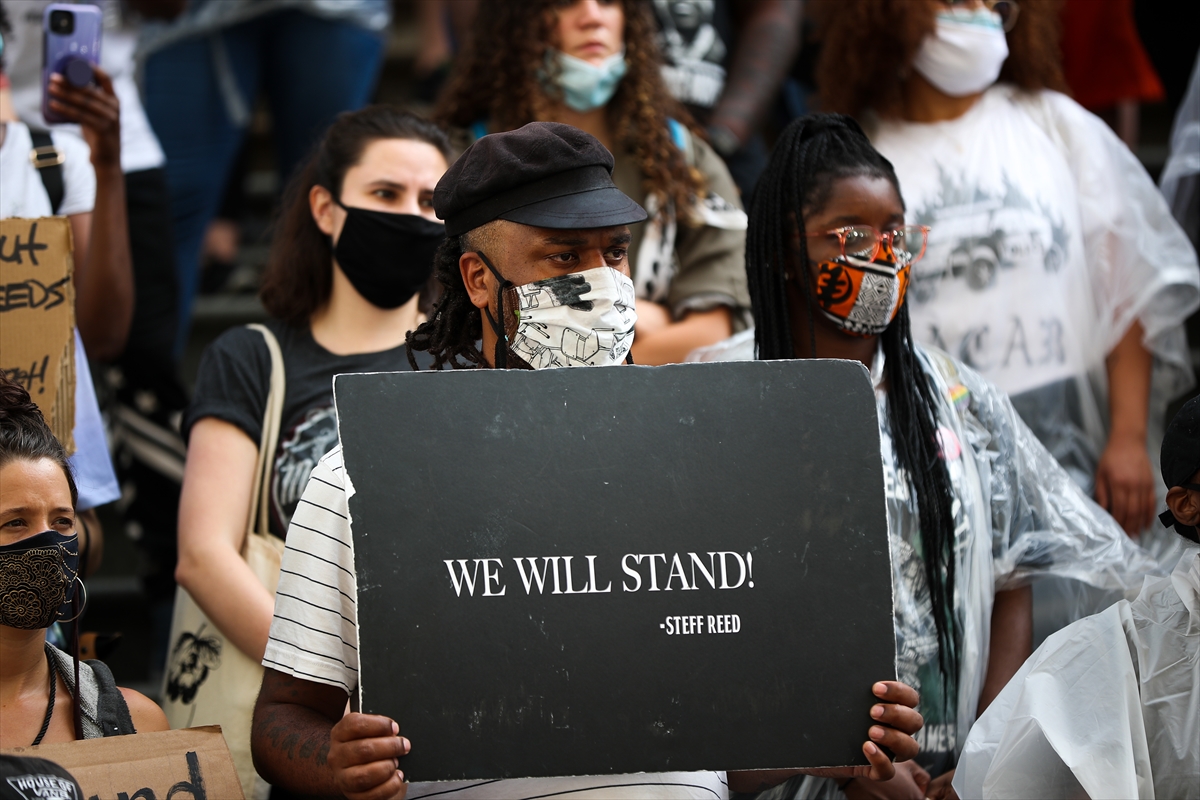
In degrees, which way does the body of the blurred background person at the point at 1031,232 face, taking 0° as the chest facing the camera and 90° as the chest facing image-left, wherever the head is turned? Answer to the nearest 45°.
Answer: approximately 0°

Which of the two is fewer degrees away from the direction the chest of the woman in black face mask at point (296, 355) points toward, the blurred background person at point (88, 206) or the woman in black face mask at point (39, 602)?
the woman in black face mask

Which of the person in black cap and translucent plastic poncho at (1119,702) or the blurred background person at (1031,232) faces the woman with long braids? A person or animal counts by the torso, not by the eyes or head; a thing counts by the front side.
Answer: the blurred background person at (1031,232)

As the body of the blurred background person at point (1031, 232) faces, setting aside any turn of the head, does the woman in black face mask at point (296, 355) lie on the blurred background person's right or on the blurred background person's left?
on the blurred background person's right

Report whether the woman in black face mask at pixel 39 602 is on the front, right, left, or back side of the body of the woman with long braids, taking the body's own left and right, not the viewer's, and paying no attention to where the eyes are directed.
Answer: right

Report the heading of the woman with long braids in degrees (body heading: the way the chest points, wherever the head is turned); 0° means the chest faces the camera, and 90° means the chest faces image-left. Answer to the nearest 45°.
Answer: approximately 315°

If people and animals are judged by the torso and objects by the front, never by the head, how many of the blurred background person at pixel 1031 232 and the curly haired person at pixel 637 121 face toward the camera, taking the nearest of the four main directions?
2

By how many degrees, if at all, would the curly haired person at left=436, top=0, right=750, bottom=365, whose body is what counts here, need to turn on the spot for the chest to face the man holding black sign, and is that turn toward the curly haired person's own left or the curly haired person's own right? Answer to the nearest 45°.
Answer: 0° — they already face them
